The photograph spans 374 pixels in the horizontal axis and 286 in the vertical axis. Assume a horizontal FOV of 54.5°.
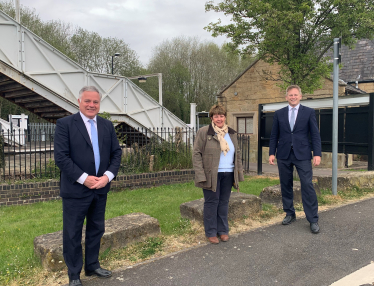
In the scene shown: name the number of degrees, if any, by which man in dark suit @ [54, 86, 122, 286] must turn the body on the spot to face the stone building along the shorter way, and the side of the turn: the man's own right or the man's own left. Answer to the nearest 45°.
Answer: approximately 90° to the man's own left

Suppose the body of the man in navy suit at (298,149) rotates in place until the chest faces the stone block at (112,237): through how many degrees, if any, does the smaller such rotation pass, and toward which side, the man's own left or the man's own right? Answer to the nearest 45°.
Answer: approximately 45° to the man's own right

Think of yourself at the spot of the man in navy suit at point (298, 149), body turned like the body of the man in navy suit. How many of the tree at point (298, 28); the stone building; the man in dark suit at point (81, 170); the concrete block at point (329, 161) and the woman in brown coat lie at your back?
3

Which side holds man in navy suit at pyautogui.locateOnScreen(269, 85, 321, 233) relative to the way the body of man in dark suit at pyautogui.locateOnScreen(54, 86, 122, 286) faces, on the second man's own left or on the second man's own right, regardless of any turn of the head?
on the second man's own left

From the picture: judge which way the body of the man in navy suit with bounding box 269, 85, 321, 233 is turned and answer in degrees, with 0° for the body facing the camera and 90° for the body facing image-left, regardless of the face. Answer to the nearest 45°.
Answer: approximately 0°

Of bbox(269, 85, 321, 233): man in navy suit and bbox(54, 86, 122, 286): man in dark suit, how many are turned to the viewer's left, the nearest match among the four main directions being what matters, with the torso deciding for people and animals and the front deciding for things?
0

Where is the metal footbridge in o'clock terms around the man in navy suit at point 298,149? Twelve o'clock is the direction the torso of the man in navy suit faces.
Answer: The metal footbridge is roughly at 4 o'clock from the man in navy suit.

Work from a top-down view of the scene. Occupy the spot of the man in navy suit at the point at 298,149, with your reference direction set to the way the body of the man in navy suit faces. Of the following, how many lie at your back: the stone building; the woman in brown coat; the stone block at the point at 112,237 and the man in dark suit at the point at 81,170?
1

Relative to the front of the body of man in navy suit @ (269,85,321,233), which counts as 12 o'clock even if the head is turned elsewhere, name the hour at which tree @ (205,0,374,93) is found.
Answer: The tree is roughly at 6 o'clock from the man in navy suit.

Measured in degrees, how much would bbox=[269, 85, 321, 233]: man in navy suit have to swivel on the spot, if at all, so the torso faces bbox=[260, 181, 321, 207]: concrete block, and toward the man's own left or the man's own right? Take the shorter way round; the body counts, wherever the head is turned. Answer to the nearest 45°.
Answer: approximately 180°

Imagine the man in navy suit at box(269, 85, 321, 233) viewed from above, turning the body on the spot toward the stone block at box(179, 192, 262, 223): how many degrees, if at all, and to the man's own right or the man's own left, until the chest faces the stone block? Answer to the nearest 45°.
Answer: approximately 90° to the man's own right

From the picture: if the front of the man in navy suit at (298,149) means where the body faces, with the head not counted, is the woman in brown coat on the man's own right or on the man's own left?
on the man's own right

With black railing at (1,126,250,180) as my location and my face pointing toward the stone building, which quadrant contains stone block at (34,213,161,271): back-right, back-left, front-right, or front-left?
back-right
